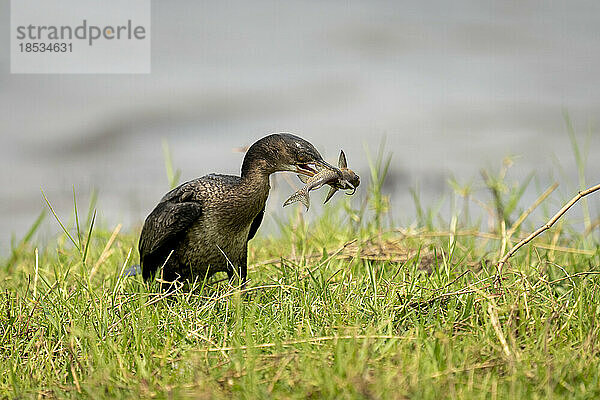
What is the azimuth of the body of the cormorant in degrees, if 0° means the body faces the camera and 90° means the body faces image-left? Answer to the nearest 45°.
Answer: approximately 315°
